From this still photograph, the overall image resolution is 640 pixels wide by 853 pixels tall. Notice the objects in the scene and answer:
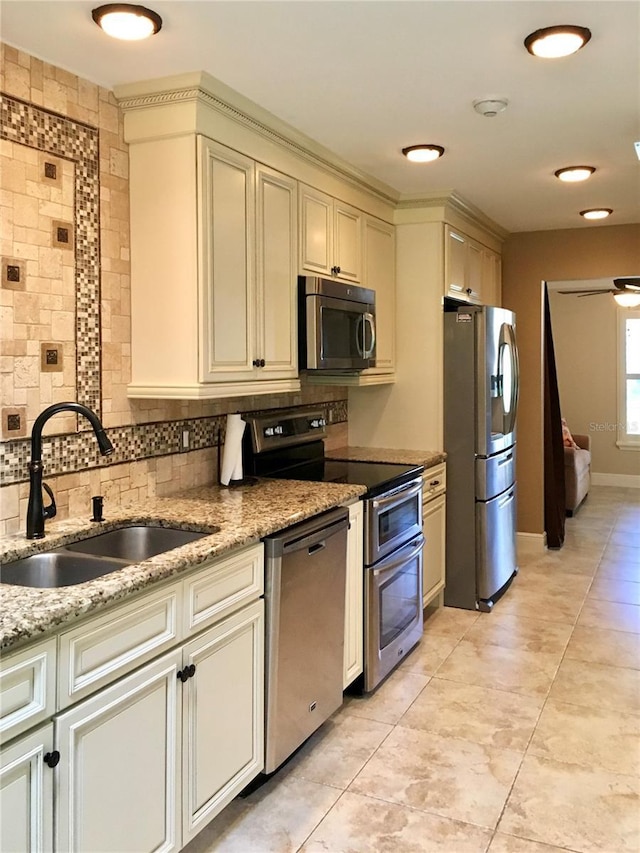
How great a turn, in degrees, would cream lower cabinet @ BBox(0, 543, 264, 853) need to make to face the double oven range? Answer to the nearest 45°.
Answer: approximately 90° to its left

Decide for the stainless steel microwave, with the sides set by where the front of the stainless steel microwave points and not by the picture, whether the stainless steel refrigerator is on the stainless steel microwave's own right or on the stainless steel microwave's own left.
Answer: on the stainless steel microwave's own left

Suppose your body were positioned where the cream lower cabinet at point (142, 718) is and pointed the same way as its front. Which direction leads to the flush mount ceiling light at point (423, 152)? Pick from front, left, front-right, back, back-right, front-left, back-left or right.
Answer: left

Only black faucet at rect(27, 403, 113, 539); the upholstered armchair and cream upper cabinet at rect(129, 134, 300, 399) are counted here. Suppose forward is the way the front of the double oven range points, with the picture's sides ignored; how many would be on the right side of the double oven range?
2

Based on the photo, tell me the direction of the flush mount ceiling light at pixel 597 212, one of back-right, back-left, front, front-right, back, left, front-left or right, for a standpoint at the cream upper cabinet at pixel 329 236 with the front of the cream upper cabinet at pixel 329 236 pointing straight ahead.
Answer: left

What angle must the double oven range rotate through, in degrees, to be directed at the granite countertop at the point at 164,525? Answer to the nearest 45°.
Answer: approximately 90° to its right

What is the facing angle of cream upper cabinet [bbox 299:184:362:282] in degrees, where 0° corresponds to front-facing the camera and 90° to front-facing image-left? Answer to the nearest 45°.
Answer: approximately 315°

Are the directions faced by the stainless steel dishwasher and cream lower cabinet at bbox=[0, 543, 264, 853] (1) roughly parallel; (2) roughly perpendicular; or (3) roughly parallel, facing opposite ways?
roughly parallel

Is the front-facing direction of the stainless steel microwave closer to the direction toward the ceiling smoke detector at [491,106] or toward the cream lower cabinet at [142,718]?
the ceiling smoke detector

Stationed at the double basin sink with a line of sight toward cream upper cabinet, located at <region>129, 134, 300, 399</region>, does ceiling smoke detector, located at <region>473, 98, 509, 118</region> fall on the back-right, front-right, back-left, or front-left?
front-right

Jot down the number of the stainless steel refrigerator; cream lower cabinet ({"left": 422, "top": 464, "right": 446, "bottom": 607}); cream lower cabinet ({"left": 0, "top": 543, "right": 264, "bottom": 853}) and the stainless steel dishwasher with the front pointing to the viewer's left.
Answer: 0

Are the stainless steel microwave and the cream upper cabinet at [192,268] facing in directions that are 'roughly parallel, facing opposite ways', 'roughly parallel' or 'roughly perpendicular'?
roughly parallel

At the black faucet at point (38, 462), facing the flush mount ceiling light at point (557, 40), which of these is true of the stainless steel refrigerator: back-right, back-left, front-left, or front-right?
front-left

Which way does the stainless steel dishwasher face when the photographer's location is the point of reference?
facing the viewer and to the right of the viewer

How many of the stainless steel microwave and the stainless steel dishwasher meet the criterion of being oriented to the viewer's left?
0
